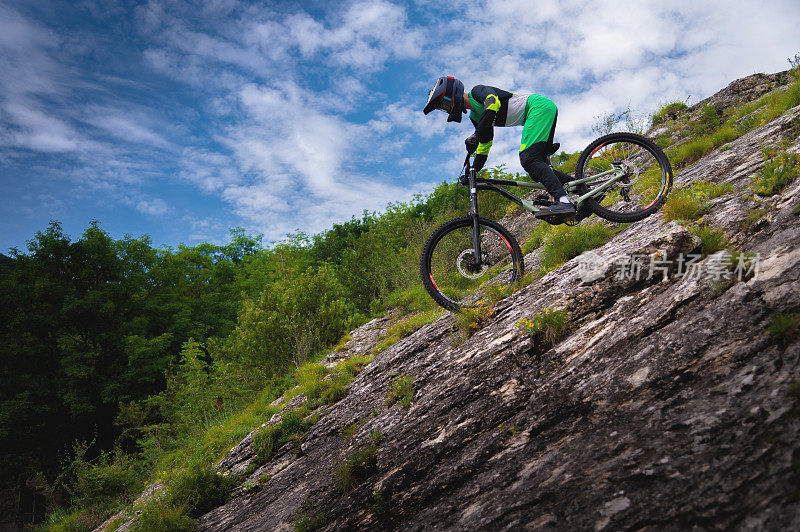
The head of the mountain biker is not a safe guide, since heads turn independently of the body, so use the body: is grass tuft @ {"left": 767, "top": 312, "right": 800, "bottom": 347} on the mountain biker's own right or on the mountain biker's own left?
on the mountain biker's own left

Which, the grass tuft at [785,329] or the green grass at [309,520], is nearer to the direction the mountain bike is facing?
the green grass

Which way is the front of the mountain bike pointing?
to the viewer's left

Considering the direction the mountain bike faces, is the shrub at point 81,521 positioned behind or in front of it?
in front

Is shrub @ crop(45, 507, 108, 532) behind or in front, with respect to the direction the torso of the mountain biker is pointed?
in front

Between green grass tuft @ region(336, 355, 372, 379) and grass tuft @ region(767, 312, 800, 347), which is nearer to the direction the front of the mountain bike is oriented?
the green grass tuft

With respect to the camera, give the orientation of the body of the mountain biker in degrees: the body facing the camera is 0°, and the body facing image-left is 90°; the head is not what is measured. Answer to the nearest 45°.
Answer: approximately 90°

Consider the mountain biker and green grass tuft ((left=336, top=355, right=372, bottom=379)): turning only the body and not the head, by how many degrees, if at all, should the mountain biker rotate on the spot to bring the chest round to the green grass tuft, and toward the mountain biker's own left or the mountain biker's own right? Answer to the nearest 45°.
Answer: approximately 45° to the mountain biker's own right
